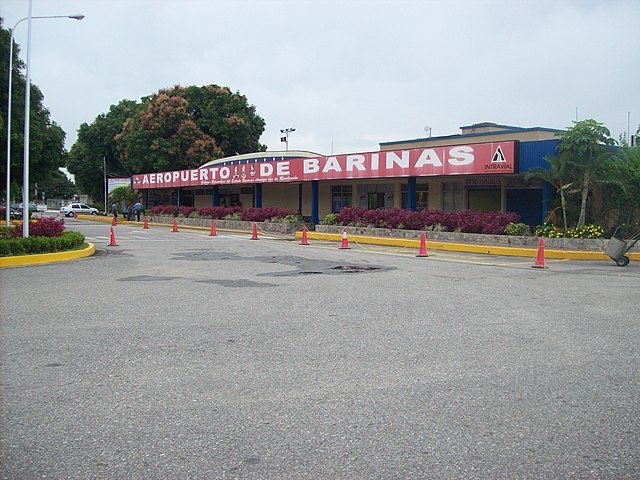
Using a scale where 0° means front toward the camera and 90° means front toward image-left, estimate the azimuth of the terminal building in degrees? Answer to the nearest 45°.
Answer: approximately 45°

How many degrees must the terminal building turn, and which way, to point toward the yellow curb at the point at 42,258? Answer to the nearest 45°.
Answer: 0° — it already faces it

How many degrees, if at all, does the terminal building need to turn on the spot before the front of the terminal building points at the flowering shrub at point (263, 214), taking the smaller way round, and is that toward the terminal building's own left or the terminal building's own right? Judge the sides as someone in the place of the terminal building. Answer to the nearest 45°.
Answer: approximately 90° to the terminal building's own right

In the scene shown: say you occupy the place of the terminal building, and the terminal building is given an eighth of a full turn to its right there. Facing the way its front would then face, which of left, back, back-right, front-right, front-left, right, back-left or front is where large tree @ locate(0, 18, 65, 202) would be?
front

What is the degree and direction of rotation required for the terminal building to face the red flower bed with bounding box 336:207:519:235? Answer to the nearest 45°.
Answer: approximately 45° to its left

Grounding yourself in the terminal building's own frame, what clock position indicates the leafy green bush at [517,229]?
The leafy green bush is roughly at 10 o'clock from the terminal building.

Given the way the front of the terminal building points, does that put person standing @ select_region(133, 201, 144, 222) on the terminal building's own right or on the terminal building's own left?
on the terminal building's own right

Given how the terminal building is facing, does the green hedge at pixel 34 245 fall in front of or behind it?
in front

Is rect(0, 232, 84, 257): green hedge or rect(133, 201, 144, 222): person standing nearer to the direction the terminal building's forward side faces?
the green hedge
